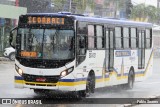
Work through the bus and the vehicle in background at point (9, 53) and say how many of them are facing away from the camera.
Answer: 0

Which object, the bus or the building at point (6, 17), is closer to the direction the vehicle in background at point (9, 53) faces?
the bus

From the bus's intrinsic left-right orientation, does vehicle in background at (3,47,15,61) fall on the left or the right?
on its right

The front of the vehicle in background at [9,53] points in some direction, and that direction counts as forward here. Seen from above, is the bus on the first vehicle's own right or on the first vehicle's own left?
on the first vehicle's own left

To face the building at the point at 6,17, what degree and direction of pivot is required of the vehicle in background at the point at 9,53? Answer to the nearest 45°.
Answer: approximately 135° to its right

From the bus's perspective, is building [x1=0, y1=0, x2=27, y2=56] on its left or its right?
on its right

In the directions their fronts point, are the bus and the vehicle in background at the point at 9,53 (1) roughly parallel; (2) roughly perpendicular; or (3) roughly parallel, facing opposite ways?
roughly parallel

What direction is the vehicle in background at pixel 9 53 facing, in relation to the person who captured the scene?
facing the viewer and to the left of the viewer
